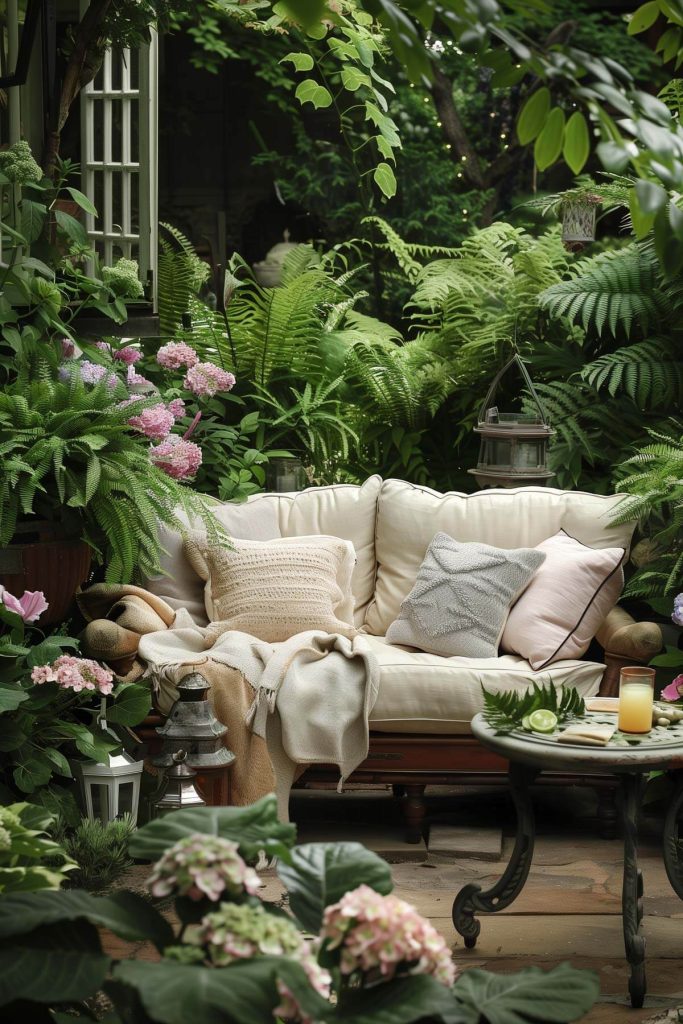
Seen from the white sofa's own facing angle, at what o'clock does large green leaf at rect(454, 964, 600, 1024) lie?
The large green leaf is roughly at 12 o'clock from the white sofa.

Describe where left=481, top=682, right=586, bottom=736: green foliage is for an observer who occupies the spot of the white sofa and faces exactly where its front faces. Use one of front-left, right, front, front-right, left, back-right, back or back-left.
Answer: front

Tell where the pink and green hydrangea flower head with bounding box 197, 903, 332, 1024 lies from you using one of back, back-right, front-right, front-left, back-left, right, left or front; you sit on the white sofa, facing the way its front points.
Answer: front

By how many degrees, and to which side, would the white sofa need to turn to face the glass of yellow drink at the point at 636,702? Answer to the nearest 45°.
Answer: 0° — it already faces it

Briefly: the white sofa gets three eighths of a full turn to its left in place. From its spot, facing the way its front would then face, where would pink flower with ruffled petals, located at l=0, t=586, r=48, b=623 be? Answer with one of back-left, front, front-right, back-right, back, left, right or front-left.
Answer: back

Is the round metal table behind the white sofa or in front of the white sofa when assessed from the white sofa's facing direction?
in front

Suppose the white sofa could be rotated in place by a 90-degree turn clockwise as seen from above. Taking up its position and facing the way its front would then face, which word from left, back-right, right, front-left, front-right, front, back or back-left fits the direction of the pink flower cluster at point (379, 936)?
left

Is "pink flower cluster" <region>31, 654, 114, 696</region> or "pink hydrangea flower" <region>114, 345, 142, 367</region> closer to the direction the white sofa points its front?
the pink flower cluster

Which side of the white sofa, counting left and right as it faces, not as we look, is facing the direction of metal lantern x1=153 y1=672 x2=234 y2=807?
front

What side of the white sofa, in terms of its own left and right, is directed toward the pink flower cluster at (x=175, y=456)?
right

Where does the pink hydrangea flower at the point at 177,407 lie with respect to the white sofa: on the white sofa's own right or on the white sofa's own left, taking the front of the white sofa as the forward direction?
on the white sofa's own right

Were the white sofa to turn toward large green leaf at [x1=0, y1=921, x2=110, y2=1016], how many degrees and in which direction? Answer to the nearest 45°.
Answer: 0° — it already faces it

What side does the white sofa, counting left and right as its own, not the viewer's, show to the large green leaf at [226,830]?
front

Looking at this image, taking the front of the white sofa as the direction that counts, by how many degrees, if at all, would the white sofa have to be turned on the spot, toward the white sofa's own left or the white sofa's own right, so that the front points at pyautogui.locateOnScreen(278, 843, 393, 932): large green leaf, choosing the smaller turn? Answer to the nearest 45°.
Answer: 0° — it already faces it

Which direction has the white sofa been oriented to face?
toward the camera

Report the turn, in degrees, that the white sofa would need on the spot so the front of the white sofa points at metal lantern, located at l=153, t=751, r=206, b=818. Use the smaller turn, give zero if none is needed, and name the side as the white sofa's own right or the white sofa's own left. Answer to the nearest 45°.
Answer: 0° — it already faces it
